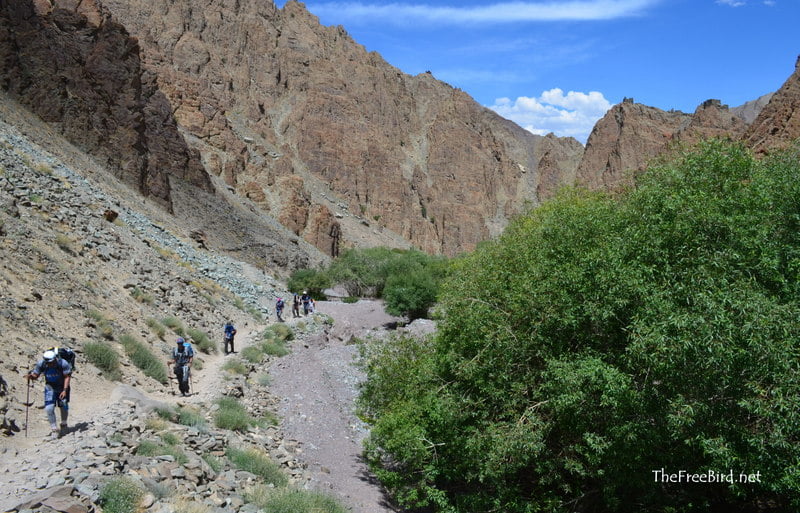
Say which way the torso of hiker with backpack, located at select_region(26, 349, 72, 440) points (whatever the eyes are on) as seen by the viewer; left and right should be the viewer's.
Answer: facing the viewer and to the left of the viewer

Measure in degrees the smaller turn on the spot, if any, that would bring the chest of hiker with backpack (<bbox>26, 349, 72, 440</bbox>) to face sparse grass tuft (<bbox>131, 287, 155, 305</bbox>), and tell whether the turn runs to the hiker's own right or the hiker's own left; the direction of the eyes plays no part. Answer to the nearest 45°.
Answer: approximately 135° to the hiker's own right

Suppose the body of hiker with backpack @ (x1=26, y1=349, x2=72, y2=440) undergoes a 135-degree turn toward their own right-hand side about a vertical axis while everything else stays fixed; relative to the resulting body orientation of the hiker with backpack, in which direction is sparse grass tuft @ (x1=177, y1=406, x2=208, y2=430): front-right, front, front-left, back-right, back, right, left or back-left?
back-right

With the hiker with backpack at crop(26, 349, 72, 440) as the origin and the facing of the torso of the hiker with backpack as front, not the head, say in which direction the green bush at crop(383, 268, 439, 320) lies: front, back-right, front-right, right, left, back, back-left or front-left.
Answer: back

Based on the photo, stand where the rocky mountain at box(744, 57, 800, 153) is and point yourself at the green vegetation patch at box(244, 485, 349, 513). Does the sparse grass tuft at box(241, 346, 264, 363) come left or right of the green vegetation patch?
right

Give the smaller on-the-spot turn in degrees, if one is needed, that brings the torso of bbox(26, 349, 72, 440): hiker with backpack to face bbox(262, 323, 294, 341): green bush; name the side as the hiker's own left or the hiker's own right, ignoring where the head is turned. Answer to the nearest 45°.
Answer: approximately 180°

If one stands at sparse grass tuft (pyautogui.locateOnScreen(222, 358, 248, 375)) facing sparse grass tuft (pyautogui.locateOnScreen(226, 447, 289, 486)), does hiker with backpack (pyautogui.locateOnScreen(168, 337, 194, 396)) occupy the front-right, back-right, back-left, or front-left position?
front-right

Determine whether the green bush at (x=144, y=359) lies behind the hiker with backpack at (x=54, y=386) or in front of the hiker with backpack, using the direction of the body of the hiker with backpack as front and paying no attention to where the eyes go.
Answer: behind

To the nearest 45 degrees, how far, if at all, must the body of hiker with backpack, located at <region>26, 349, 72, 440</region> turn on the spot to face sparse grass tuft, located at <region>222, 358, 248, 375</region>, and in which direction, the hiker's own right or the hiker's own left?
approximately 180°

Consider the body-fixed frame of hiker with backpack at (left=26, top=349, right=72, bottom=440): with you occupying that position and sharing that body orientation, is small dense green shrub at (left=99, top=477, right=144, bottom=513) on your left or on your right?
on your left
